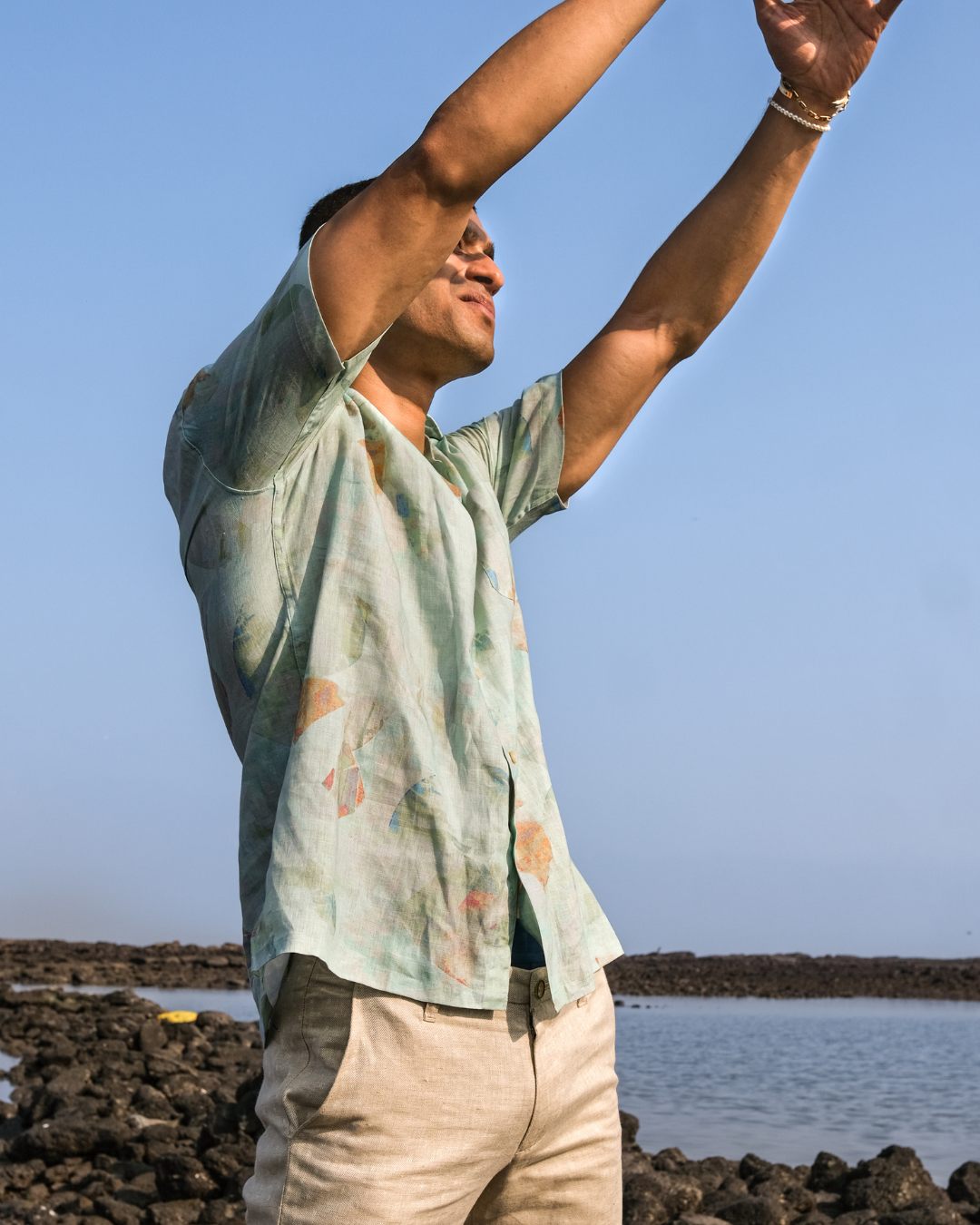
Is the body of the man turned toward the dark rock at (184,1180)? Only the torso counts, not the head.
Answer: no

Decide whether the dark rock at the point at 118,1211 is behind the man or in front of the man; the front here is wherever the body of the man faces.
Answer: behind

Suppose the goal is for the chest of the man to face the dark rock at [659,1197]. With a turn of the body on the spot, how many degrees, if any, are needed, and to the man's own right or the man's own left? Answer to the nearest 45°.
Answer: approximately 135° to the man's own left

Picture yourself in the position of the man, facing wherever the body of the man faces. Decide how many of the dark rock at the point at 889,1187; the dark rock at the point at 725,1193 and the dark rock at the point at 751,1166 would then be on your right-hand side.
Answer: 0

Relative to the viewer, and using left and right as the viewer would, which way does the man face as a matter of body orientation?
facing the viewer and to the right of the viewer

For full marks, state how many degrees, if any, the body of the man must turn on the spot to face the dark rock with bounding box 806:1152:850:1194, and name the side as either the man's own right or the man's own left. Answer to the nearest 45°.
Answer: approximately 135° to the man's own left

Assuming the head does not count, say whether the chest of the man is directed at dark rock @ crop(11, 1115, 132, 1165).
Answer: no

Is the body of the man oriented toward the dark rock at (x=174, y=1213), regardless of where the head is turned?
no

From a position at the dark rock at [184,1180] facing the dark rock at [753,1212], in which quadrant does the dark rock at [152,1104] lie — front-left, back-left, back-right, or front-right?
back-left
